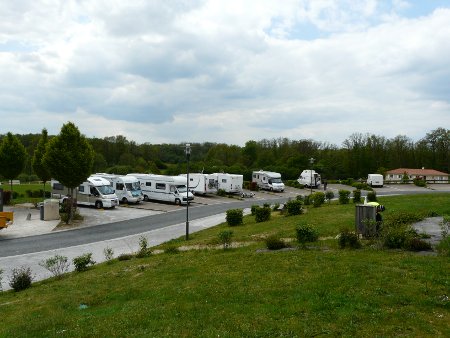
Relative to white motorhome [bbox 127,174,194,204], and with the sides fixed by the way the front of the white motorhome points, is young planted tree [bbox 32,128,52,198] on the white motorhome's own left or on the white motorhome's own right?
on the white motorhome's own right

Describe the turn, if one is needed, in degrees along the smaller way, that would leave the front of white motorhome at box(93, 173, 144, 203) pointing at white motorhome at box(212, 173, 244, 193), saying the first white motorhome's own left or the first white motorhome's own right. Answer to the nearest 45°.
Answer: approximately 90° to the first white motorhome's own left

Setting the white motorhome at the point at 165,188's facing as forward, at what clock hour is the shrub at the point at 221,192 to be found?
The shrub is roughly at 9 o'clock from the white motorhome.
